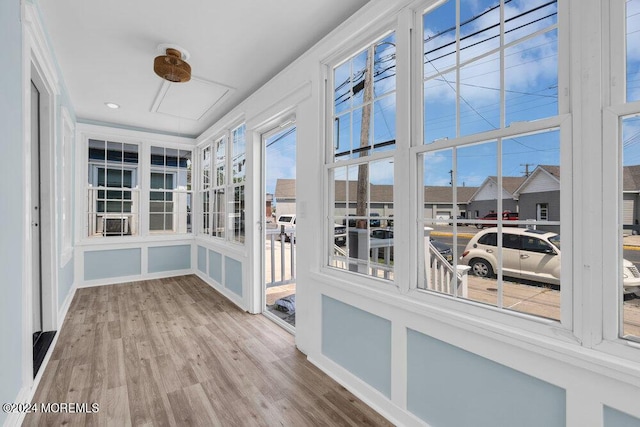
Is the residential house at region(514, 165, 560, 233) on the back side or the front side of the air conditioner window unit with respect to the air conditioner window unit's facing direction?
on the back side

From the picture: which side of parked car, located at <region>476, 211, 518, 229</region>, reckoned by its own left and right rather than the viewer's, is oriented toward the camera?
left
